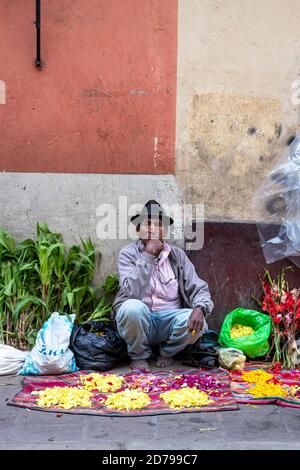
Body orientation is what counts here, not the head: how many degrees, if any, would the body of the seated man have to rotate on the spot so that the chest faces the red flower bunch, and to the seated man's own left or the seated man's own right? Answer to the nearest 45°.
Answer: approximately 90° to the seated man's own left

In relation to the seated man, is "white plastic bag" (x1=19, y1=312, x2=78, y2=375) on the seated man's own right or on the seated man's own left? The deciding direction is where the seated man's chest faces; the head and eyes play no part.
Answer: on the seated man's own right

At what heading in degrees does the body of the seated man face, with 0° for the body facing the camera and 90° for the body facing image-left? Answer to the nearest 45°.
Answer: approximately 0°

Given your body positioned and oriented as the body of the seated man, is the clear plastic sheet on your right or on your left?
on your left

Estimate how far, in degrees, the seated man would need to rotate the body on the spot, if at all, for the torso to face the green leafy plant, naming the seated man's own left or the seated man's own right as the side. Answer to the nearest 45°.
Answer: approximately 90° to the seated man's own right
